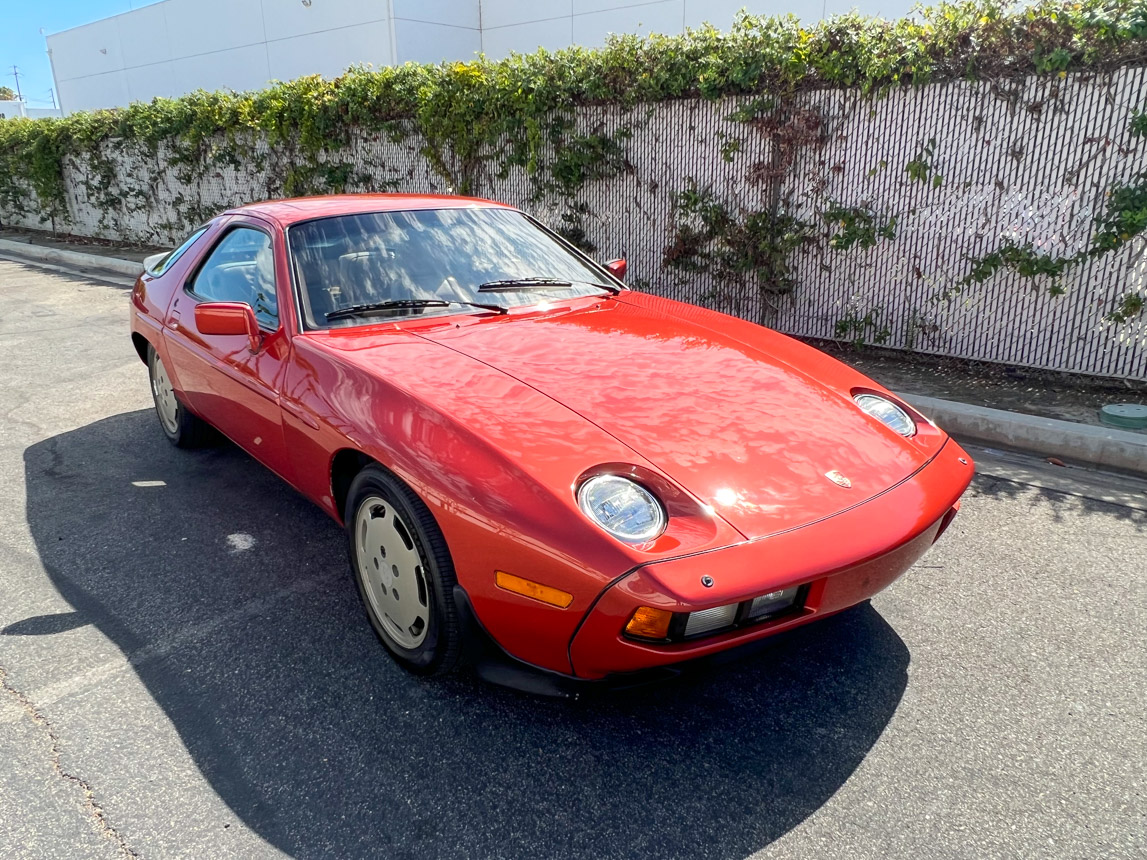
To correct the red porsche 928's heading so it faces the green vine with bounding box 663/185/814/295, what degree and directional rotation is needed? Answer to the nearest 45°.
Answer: approximately 135° to its left

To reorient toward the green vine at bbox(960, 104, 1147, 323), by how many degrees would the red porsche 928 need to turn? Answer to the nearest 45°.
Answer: approximately 90° to its left

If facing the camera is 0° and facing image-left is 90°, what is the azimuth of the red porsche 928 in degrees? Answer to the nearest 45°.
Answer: approximately 315°

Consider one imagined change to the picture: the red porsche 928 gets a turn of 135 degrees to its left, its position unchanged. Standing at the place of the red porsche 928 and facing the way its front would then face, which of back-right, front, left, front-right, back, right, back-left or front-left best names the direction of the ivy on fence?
front

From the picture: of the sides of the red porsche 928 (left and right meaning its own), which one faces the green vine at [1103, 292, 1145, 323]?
left

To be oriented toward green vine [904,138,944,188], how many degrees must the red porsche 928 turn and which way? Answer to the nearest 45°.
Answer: approximately 90° to its left
